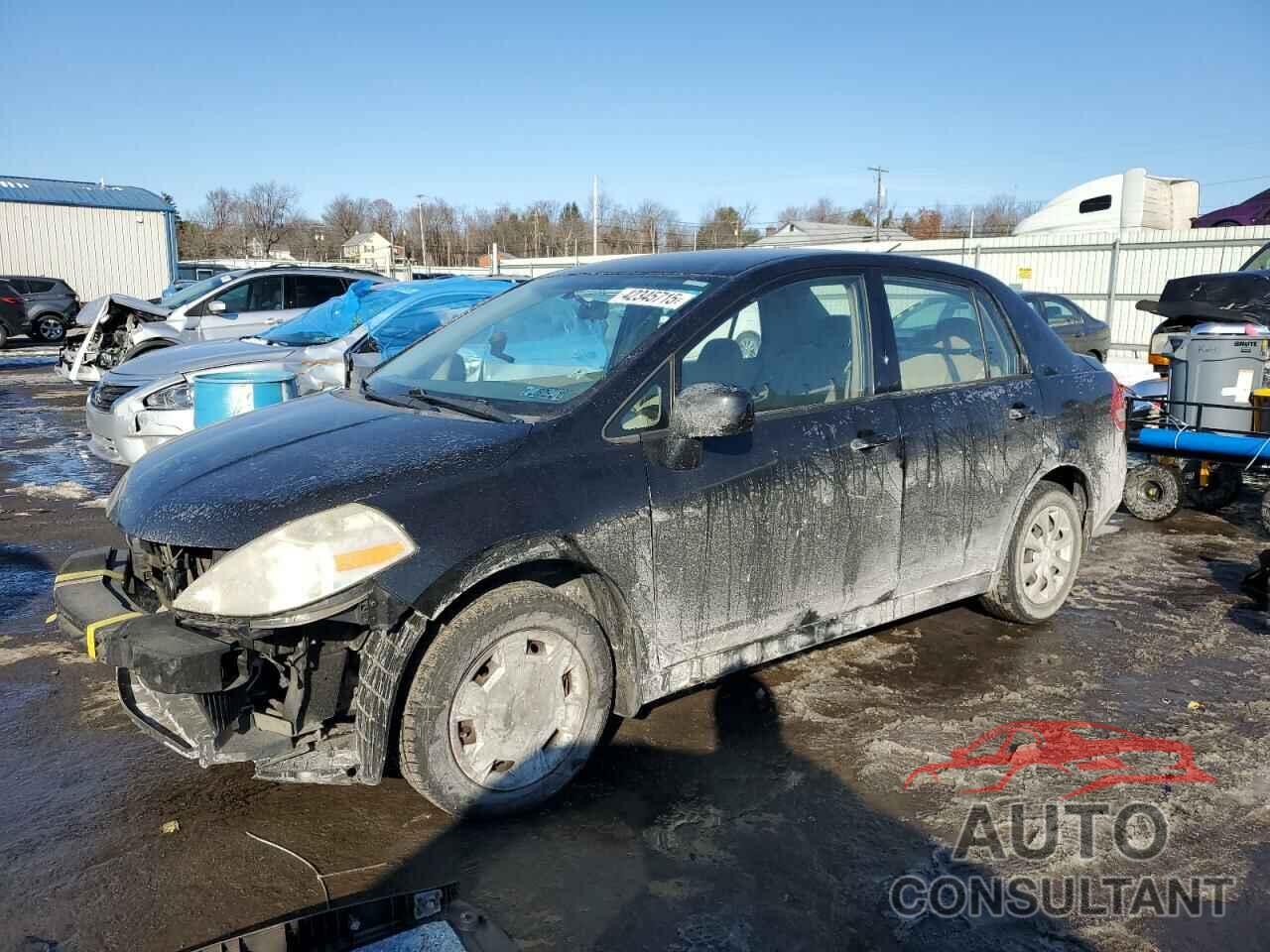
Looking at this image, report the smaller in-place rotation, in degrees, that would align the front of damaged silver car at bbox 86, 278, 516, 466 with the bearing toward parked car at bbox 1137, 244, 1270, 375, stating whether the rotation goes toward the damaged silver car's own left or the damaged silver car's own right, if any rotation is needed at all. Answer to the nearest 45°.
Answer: approximately 135° to the damaged silver car's own left

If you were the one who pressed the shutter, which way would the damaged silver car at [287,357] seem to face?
facing the viewer and to the left of the viewer

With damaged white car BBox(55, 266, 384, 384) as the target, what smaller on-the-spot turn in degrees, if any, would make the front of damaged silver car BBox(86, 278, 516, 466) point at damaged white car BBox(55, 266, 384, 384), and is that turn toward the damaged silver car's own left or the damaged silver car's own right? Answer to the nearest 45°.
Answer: approximately 135° to the damaged silver car's own right

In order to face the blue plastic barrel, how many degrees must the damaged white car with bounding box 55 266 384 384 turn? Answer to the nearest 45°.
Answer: approximately 45° to its left

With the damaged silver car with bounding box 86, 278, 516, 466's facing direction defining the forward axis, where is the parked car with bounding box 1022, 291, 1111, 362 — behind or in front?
behind
